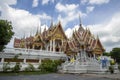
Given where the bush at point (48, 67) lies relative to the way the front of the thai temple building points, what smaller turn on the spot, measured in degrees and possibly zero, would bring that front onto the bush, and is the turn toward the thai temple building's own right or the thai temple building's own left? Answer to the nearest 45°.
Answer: approximately 45° to the thai temple building's own right

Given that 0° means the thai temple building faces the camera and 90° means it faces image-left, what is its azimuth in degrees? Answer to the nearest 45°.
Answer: approximately 315°

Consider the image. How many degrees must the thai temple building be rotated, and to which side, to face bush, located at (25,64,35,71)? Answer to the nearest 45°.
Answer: approximately 90° to its right

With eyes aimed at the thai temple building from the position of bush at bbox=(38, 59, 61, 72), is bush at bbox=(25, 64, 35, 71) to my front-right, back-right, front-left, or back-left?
back-left

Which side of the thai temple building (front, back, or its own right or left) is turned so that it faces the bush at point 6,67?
right

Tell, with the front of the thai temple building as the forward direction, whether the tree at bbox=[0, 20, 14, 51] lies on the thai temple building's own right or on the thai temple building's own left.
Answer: on the thai temple building's own right
